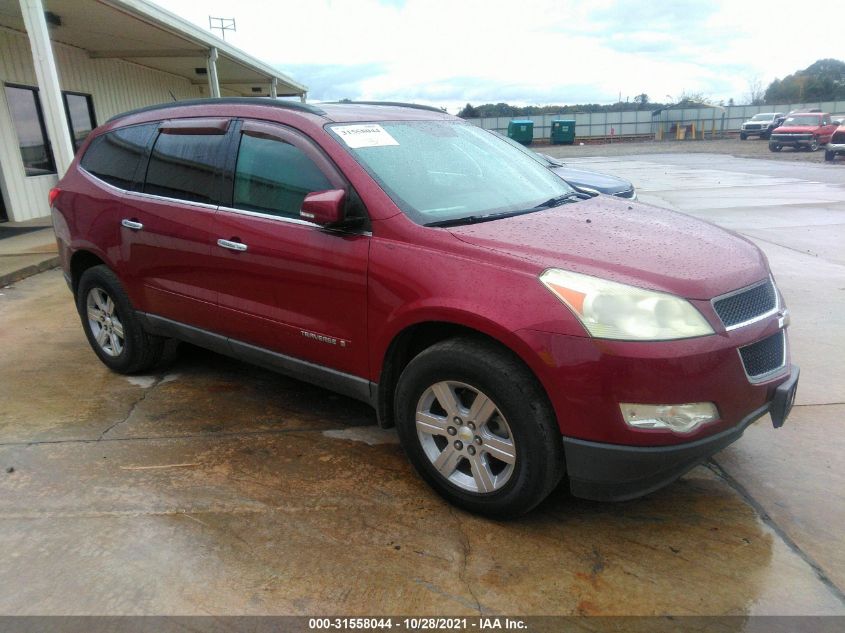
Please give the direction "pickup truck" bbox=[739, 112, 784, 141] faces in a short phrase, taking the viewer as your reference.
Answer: facing the viewer and to the left of the viewer

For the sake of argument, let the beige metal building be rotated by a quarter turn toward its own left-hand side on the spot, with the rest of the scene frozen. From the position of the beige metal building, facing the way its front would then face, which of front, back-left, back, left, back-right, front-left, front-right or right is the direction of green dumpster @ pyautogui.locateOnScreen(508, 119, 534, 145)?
front

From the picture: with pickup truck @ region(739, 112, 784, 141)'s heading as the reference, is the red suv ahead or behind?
ahead

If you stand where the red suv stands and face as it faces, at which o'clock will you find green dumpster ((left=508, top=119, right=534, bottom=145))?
The green dumpster is roughly at 8 o'clock from the red suv.

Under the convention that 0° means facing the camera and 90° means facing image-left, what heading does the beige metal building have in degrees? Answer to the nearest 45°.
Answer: approximately 315°

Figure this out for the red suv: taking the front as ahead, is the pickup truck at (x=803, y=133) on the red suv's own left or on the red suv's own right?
on the red suv's own left

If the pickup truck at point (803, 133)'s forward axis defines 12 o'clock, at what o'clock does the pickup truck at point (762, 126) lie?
the pickup truck at point (762, 126) is roughly at 4 o'clock from the pickup truck at point (803, 133).

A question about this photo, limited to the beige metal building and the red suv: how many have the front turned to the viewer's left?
0

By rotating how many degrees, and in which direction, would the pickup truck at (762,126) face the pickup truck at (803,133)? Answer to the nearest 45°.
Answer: approximately 45° to its left

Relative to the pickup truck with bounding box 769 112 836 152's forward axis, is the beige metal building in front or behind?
in front

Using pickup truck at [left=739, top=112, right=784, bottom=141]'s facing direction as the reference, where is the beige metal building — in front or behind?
in front

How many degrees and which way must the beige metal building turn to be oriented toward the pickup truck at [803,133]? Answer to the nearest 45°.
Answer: approximately 45° to its left

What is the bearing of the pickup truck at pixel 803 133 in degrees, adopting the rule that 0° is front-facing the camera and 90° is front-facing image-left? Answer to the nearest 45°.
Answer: approximately 45°

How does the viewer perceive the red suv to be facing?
facing the viewer and to the right of the viewer
